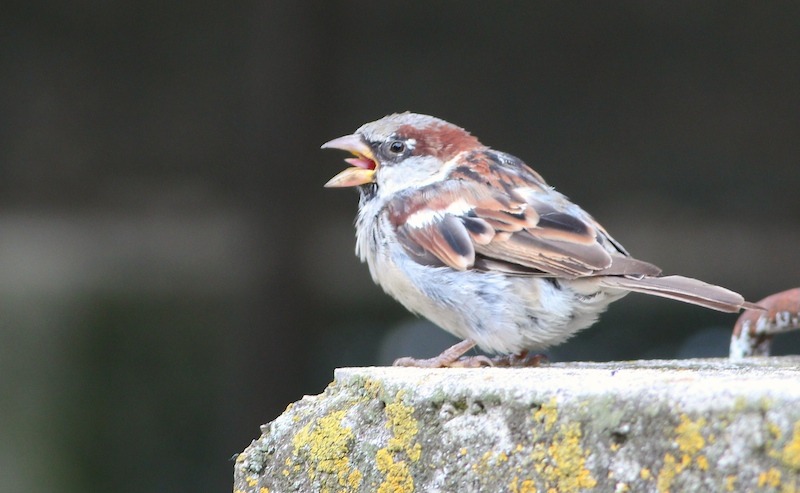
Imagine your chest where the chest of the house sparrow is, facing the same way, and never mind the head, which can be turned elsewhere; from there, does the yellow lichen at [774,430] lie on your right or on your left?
on your left

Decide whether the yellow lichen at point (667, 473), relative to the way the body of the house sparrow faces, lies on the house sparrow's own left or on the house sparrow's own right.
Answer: on the house sparrow's own left

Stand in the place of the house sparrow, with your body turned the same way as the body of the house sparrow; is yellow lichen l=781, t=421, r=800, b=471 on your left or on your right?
on your left

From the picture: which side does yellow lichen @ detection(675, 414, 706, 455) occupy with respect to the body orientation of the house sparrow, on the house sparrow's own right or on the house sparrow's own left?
on the house sparrow's own left

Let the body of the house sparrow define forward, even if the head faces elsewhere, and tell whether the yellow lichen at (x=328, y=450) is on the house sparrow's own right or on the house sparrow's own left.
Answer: on the house sparrow's own left

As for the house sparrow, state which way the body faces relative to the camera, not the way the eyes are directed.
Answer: to the viewer's left
